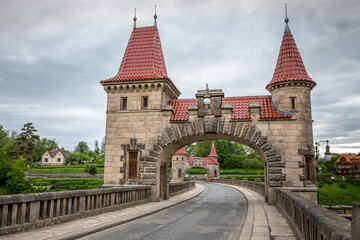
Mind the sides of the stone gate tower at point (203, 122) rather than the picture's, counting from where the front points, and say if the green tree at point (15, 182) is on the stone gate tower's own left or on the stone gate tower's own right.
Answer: on the stone gate tower's own right

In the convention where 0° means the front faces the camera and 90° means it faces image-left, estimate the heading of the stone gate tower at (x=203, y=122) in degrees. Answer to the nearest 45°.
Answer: approximately 0°
